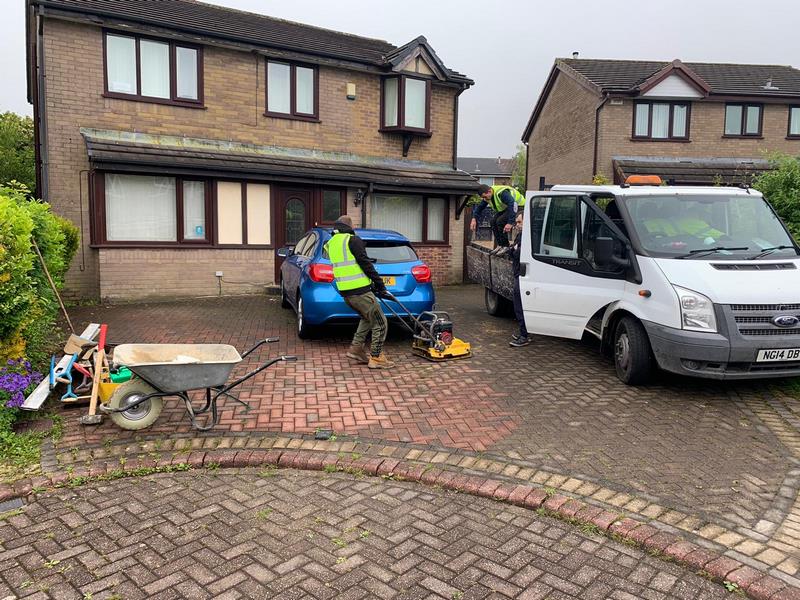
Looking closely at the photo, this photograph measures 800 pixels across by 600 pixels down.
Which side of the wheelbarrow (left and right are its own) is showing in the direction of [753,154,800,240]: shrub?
back

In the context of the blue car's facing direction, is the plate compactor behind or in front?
behind

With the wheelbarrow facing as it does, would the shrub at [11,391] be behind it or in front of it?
in front

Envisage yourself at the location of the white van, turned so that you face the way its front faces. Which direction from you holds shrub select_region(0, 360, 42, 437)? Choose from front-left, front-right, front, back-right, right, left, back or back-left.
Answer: right

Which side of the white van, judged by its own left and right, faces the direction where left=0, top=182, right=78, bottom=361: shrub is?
right

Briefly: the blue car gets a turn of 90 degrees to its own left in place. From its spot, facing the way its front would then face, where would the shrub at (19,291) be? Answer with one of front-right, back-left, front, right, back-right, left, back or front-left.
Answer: front

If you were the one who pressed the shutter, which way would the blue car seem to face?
facing away from the viewer and to the left of the viewer

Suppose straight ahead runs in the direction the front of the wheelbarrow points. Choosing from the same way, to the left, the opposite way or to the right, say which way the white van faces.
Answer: to the left

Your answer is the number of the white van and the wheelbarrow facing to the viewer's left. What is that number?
1

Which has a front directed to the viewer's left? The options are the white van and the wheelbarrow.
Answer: the wheelbarrow

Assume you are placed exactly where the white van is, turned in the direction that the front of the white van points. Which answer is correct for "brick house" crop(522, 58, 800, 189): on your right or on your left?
on your left

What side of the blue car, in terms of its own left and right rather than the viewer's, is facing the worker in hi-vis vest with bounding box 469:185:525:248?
right

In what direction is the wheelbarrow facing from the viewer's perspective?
to the viewer's left
